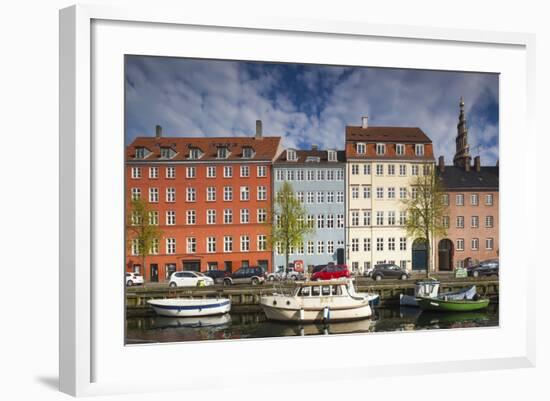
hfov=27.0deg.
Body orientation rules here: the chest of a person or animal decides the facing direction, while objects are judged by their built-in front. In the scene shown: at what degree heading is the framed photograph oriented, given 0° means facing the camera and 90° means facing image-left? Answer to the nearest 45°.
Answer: approximately 315°
